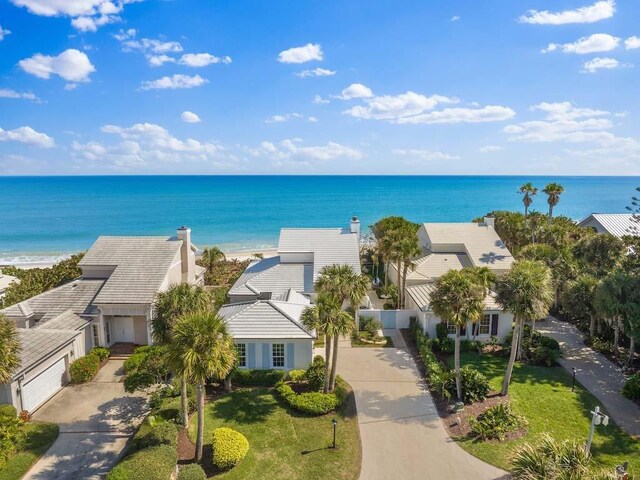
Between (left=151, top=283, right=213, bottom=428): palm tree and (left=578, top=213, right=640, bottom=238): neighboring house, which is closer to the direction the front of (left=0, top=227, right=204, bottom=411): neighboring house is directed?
the palm tree

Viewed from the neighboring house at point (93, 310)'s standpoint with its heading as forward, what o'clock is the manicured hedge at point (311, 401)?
The manicured hedge is roughly at 11 o'clock from the neighboring house.

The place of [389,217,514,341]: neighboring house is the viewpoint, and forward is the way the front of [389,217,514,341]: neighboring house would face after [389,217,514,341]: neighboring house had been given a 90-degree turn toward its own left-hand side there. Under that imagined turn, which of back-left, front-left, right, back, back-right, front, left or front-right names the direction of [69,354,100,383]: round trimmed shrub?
back-right

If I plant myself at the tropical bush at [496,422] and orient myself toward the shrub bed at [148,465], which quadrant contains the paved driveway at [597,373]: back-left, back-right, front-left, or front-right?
back-right

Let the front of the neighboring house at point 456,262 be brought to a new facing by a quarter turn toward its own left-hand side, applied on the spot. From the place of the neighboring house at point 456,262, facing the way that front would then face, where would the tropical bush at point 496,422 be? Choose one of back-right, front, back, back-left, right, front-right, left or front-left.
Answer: right

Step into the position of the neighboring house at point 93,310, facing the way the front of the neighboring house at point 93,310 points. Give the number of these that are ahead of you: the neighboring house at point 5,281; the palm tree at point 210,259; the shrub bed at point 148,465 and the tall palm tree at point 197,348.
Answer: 2

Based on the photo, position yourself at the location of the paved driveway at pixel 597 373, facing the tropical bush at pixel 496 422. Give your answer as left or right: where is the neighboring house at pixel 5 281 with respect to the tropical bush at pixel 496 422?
right

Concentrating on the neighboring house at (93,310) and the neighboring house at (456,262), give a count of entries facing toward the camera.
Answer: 2

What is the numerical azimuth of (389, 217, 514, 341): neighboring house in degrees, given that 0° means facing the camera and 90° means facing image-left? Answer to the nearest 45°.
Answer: approximately 0°

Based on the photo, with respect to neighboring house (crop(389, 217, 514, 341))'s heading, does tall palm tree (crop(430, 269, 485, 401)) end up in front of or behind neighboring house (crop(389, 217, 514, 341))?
in front

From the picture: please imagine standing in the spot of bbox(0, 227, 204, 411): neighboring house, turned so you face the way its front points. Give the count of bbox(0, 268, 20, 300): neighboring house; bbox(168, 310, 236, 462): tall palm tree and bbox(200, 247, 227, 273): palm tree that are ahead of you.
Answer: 1

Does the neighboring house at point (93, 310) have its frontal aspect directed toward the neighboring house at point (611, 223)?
no

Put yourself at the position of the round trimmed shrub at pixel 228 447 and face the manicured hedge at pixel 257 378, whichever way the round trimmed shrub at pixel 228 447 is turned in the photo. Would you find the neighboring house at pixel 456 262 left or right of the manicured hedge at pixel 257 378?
right

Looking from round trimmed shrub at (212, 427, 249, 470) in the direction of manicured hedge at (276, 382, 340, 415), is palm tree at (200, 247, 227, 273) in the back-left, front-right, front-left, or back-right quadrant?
front-left

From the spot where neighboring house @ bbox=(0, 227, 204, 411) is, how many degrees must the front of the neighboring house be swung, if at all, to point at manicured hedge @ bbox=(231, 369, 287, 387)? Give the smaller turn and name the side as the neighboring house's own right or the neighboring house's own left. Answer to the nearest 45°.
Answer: approximately 45° to the neighboring house's own left

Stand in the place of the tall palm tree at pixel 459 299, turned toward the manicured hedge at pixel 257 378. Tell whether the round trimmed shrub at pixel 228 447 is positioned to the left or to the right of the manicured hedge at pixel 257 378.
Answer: left

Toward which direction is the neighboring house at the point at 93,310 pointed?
toward the camera

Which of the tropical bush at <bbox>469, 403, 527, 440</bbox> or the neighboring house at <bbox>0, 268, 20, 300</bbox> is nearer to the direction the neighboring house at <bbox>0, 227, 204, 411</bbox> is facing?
the tropical bush

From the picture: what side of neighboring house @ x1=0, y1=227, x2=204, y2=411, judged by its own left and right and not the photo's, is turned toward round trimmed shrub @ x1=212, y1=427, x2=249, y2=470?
front

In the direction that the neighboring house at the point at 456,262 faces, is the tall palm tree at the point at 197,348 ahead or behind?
ahead

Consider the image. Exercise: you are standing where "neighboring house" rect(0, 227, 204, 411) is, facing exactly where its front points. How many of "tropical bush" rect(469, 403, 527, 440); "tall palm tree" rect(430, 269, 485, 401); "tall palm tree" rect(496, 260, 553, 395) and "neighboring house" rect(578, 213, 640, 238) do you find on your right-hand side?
0

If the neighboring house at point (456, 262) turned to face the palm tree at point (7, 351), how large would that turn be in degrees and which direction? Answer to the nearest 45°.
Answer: approximately 45° to its right
